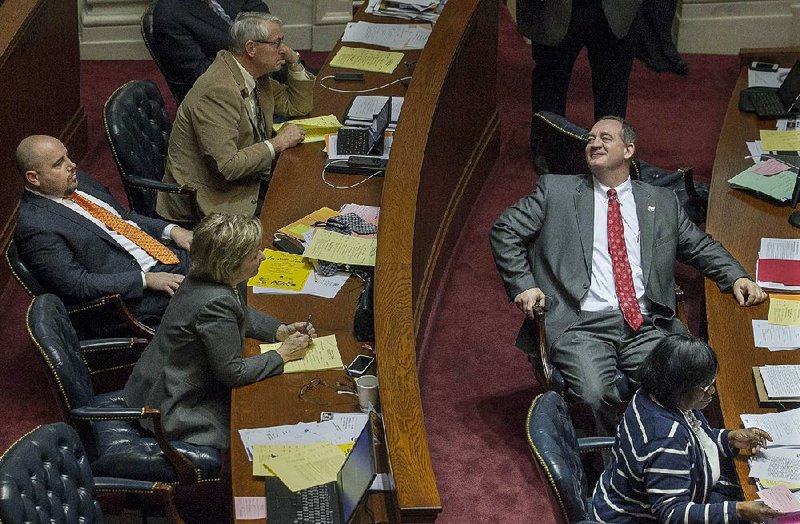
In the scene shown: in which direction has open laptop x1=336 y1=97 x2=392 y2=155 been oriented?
to the viewer's left

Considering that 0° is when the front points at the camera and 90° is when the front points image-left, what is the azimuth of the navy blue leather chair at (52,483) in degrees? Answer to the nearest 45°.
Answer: approximately 315°

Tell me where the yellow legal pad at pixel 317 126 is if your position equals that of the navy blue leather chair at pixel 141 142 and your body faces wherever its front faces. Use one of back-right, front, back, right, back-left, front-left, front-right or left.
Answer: front-left

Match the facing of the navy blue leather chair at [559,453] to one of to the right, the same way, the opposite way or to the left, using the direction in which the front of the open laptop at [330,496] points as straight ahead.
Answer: the opposite way

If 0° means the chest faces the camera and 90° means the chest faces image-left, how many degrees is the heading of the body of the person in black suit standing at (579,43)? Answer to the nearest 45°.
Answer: approximately 0°

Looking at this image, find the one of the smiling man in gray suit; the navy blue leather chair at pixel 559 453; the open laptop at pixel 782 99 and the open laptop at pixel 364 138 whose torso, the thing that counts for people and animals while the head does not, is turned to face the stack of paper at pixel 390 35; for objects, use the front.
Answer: the open laptop at pixel 782 99

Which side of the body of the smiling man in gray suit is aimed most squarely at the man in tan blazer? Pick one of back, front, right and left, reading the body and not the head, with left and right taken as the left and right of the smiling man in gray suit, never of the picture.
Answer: right

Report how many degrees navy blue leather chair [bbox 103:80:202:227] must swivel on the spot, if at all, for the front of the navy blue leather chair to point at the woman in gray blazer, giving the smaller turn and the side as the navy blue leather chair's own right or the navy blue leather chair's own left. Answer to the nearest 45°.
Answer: approximately 45° to the navy blue leather chair's own right

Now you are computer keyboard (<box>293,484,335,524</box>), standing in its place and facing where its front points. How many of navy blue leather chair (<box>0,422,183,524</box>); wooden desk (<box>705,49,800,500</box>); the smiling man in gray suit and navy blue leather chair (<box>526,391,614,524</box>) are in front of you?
1

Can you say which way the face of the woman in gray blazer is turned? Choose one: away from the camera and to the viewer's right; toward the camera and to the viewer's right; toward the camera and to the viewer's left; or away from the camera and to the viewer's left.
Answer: away from the camera and to the viewer's right

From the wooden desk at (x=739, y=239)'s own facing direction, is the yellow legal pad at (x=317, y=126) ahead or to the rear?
ahead

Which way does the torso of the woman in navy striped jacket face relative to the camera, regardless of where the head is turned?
to the viewer's right

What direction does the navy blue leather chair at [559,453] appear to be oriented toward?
to the viewer's right

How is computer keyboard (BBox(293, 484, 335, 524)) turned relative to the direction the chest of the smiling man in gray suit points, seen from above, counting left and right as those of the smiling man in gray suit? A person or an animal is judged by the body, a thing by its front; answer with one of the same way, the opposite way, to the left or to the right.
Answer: to the right

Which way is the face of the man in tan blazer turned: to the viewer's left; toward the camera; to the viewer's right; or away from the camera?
to the viewer's right

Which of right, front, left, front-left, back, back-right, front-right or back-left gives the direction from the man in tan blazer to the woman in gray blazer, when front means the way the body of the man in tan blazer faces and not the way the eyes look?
right
